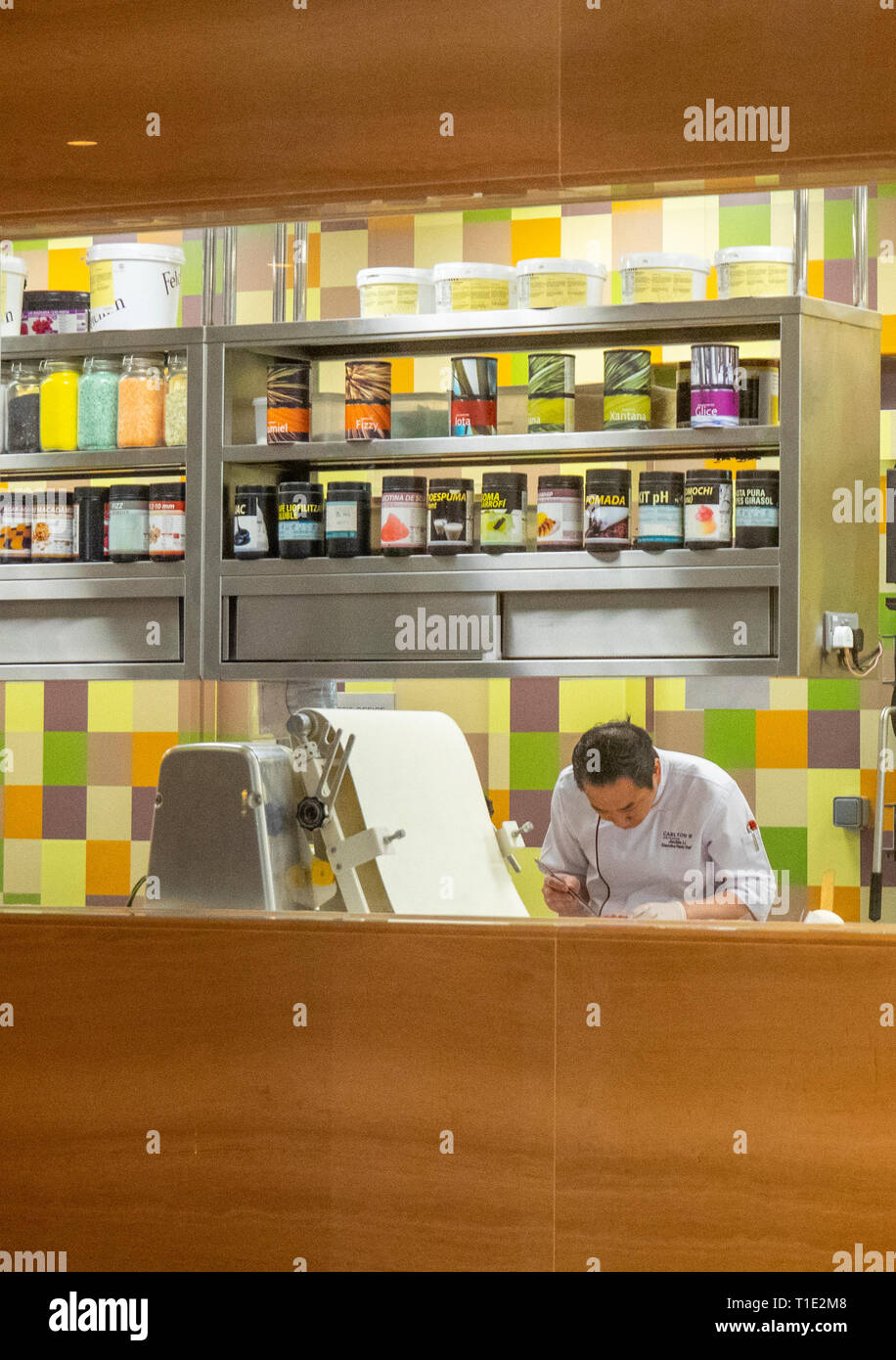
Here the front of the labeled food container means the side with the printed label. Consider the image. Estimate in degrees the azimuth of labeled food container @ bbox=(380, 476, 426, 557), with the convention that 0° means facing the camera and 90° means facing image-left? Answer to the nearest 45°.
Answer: approximately 0°

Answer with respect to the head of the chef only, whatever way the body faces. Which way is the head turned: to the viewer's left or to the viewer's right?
to the viewer's left
